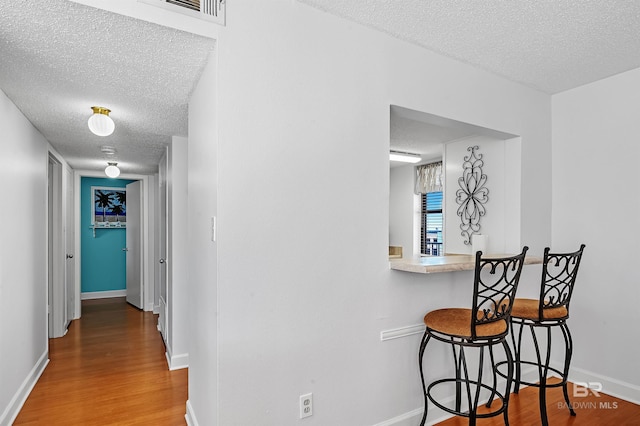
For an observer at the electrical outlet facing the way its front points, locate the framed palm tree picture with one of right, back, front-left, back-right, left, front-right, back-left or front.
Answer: back

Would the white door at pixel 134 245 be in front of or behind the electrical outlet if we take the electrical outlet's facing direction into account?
behind

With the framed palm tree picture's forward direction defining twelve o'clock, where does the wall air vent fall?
The wall air vent is roughly at 12 o'clock from the framed palm tree picture.

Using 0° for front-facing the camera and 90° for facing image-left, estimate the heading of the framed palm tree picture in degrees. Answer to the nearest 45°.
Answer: approximately 0°

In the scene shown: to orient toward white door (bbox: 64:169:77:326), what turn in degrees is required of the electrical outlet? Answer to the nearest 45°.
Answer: approximately 180°

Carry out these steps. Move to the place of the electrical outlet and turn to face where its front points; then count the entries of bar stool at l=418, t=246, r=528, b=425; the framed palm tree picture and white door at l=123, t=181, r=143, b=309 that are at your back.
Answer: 2

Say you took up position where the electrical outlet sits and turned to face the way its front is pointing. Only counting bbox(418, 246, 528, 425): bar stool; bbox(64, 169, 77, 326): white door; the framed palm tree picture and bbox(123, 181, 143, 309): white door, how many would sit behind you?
3
